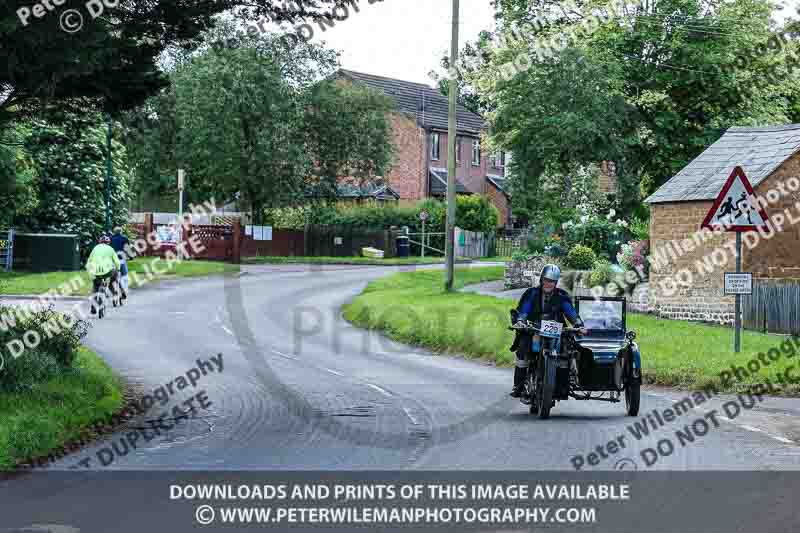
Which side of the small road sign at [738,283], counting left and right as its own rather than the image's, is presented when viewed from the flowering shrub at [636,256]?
back

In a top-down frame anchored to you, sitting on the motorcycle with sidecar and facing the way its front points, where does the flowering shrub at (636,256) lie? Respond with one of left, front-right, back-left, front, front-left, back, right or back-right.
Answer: back

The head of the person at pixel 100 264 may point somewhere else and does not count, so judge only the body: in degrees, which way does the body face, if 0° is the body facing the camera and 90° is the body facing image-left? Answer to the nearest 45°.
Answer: approximately 180°

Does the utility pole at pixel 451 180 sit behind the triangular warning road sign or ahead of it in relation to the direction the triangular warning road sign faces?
behind

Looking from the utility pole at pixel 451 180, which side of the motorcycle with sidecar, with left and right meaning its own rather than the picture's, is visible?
back

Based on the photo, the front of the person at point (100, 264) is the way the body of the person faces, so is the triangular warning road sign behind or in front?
behind

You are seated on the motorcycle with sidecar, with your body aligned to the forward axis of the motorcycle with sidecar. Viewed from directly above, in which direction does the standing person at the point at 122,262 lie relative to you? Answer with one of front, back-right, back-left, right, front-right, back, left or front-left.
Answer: back-right

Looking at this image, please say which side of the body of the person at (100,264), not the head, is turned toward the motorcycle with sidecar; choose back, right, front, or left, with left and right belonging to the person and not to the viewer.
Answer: back

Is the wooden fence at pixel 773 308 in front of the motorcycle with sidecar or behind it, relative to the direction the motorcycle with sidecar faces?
behind

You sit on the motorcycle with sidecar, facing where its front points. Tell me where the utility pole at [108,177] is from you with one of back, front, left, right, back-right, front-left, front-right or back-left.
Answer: back-right

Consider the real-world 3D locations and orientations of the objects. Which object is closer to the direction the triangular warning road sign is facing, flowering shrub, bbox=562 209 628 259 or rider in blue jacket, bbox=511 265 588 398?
the rider in blue jacket

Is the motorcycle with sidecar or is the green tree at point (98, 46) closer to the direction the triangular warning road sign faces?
the motorcycle with sidecar

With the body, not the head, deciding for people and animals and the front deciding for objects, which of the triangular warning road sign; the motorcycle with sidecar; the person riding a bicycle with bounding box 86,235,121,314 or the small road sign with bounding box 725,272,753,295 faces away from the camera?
the person riding a bicycle

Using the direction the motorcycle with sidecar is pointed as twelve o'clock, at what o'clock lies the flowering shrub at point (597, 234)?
The flowering shrub is roughly at 6 o'clock from the motorcycle with sidecar.
